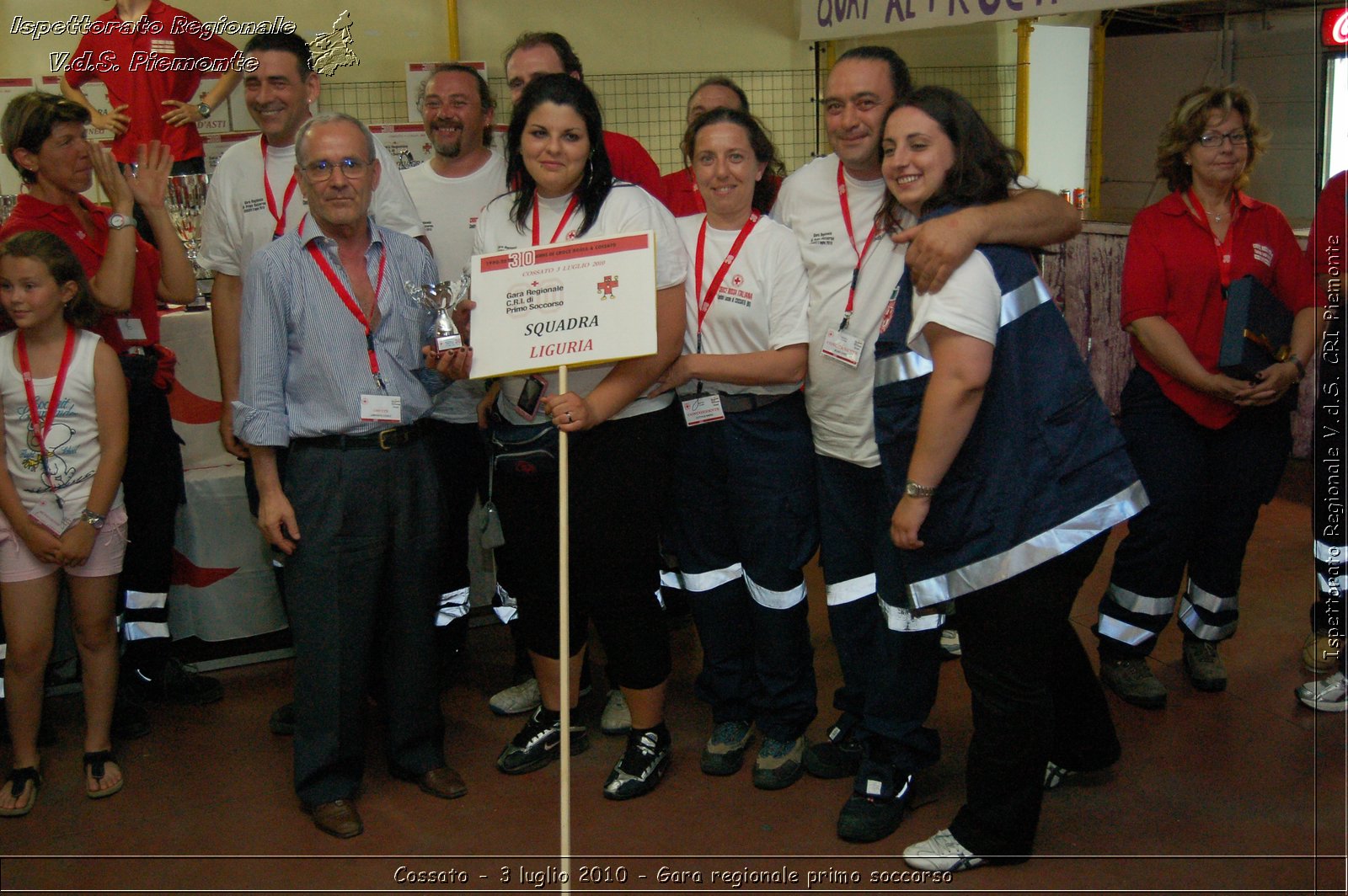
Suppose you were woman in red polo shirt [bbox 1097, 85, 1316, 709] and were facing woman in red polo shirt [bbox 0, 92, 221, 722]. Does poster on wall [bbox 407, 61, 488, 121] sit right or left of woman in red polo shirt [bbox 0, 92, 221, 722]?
right

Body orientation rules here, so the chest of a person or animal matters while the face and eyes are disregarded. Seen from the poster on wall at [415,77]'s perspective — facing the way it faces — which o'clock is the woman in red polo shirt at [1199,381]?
The woman in red polo shirt is roughly at 11 o'clock from the poster on wall.

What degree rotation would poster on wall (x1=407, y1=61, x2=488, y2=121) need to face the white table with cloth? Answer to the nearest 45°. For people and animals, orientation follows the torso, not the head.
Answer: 0° — it already faces it

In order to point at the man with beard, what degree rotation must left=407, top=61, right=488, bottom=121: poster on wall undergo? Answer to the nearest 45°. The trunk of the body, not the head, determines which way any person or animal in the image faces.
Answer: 0° — it already faces them

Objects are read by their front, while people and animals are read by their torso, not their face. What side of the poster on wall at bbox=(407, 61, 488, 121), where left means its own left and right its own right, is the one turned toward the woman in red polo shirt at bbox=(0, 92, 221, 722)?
front

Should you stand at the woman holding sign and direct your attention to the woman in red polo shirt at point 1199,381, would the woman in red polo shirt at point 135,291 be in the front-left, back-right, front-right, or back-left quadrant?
back-left

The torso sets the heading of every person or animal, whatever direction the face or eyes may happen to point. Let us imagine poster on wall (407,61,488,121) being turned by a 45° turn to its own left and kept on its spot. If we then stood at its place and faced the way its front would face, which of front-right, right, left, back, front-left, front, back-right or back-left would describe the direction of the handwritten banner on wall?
front

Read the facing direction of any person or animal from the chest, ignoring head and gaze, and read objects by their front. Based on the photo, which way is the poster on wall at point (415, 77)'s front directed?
toward the camera

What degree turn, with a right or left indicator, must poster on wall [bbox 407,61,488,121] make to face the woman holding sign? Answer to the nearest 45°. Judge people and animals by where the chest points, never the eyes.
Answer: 0° — it already faces them

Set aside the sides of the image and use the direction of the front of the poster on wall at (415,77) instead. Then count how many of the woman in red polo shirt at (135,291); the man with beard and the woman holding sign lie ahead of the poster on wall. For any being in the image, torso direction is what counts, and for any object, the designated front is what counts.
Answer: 3
